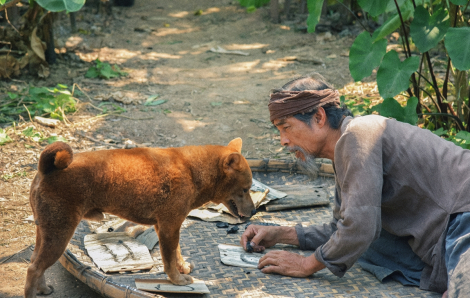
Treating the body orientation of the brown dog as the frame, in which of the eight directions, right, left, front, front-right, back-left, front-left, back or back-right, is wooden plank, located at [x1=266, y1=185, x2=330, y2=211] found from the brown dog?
front-left

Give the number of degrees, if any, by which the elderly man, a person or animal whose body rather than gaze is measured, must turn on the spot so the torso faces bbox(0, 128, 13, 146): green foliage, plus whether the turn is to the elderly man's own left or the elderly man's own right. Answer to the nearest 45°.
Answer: approximately 45° to the elderly man's own right

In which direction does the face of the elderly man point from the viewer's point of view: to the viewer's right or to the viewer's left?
to the viewer's left

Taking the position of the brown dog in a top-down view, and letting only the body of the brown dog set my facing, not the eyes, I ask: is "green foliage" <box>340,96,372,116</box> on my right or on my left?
on my left

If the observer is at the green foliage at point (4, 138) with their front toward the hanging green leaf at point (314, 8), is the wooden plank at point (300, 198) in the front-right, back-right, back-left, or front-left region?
front-right

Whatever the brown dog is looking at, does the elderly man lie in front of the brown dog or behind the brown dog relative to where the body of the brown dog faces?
in front

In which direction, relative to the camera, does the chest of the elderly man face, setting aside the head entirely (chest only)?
to the viewer's left

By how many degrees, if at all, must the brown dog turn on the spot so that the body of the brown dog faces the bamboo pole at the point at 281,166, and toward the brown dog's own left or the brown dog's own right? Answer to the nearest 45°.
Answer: approximately 45° to the brown dog's own left

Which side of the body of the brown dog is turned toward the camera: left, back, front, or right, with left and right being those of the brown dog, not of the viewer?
right

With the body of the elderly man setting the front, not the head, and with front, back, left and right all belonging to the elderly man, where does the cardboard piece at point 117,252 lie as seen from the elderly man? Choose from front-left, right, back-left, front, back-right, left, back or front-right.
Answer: front

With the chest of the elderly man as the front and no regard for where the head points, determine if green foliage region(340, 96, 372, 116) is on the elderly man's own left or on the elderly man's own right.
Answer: on the elderly man's own right

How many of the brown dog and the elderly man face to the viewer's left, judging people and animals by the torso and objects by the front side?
1

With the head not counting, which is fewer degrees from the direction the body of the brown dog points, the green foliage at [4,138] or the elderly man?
the elderly man
